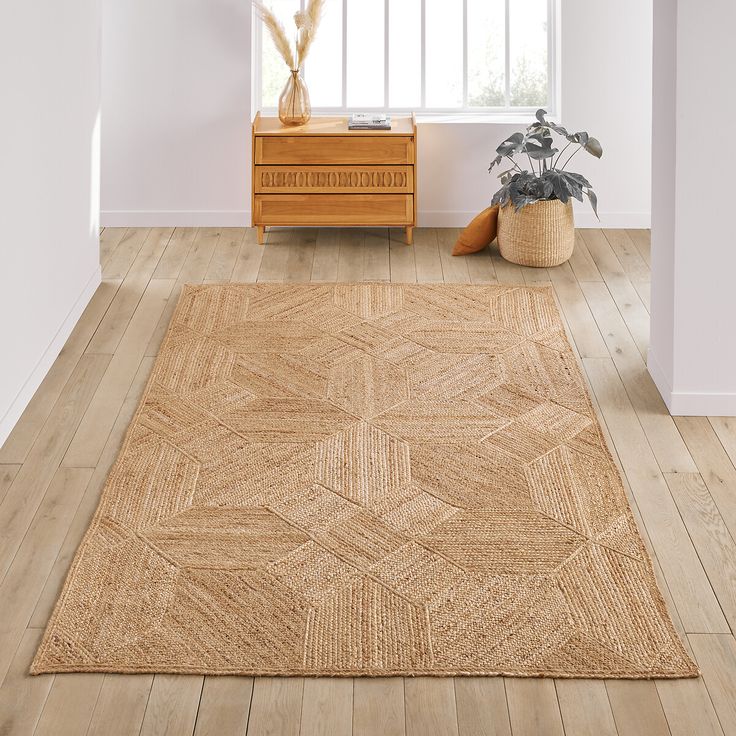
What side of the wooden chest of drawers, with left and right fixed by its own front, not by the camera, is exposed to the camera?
front

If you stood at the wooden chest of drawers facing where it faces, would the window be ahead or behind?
behind

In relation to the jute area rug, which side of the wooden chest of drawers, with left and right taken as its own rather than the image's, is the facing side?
front
